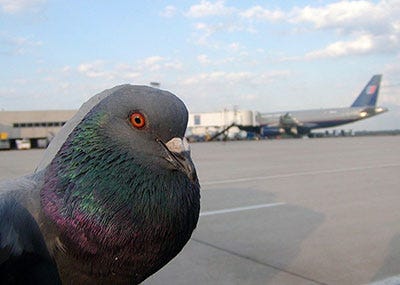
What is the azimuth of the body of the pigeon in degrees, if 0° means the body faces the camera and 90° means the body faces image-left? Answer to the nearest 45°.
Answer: approximately 315°
